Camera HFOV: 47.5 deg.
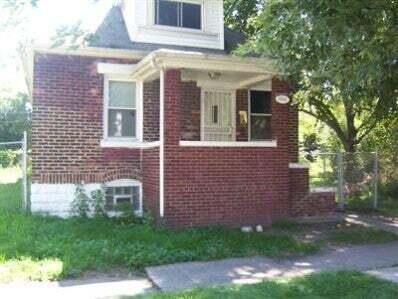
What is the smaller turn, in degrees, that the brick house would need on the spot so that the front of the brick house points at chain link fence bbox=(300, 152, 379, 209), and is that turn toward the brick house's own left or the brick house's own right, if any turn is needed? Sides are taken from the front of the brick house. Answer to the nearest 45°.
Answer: approximately 135° to the brick house's own left

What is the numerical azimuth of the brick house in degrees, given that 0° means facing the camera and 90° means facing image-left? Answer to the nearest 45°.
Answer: approximately 0°

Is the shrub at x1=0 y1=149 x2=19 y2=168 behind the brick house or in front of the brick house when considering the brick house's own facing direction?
behind

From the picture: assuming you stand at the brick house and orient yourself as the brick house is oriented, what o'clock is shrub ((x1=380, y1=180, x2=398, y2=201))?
The shrub is roughly at 8 o'clock from the brick house.

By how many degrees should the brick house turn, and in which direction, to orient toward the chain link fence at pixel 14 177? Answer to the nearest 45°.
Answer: approximately 135° to its right

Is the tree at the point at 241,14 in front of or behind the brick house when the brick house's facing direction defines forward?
behind
